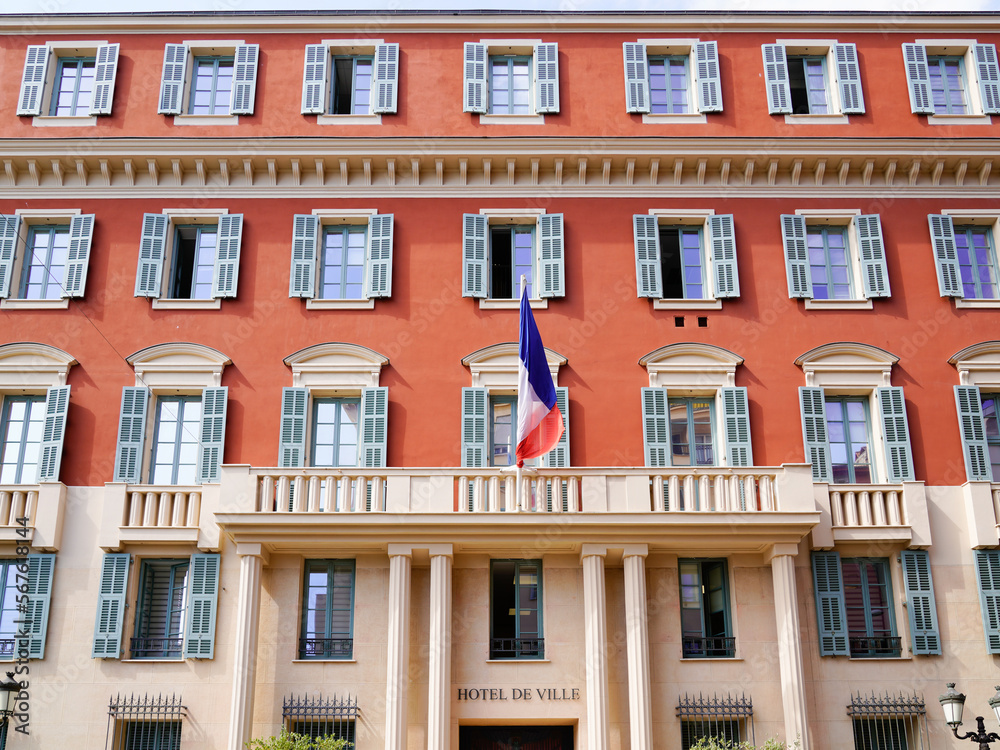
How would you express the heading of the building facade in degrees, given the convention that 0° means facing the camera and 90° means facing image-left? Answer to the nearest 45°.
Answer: approximately 0°

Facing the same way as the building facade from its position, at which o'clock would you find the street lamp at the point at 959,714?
The street lamp is roughly at 10 o'clock from the building facade.
